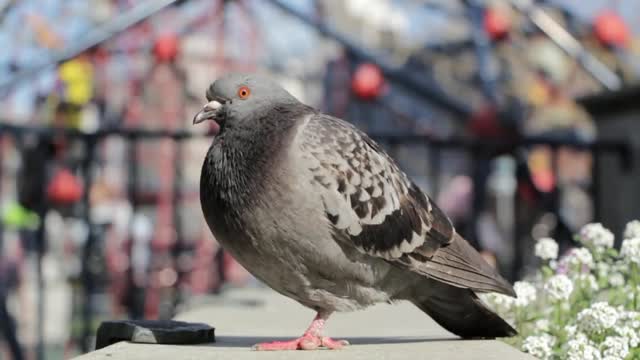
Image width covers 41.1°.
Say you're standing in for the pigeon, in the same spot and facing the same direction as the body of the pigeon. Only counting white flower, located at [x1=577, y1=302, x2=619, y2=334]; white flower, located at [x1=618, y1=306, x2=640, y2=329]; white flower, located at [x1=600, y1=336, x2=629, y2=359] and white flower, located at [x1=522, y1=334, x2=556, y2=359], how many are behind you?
4

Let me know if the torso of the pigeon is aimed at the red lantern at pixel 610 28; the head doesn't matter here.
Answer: no

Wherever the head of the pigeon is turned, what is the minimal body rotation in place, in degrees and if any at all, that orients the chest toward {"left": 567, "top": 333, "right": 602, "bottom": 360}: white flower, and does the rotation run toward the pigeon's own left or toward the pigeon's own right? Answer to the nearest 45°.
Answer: approximately 180°

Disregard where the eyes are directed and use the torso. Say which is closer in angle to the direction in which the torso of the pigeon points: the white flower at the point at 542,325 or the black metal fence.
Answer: the black metal fence

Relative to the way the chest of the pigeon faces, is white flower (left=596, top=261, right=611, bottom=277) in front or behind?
behind

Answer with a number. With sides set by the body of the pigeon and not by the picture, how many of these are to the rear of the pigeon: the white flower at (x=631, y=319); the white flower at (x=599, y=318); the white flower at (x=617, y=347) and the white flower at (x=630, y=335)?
4

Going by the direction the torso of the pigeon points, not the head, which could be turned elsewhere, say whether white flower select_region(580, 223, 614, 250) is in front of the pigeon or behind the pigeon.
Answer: behind

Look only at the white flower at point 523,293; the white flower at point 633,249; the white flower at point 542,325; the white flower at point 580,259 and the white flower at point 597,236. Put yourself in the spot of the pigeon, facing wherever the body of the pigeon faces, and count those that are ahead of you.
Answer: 0

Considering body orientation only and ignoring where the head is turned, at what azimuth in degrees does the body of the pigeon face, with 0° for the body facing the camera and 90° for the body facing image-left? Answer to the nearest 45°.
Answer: approximately 90°

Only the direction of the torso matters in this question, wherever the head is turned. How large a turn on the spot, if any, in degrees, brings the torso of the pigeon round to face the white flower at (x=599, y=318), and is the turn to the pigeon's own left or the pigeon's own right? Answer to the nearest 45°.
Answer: approximately 180°

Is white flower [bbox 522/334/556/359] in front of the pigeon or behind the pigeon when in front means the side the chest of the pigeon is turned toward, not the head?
behind

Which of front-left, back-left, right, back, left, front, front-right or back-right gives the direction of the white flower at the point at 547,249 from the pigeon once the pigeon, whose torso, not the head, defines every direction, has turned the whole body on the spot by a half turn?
front-left

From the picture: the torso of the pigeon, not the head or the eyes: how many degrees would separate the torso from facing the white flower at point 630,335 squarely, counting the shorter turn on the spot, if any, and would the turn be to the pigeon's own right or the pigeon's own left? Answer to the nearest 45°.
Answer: approximately 180°

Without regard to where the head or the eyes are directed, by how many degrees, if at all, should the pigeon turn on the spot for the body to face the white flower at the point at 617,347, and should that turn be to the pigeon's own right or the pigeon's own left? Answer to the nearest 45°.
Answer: approximately 180°
